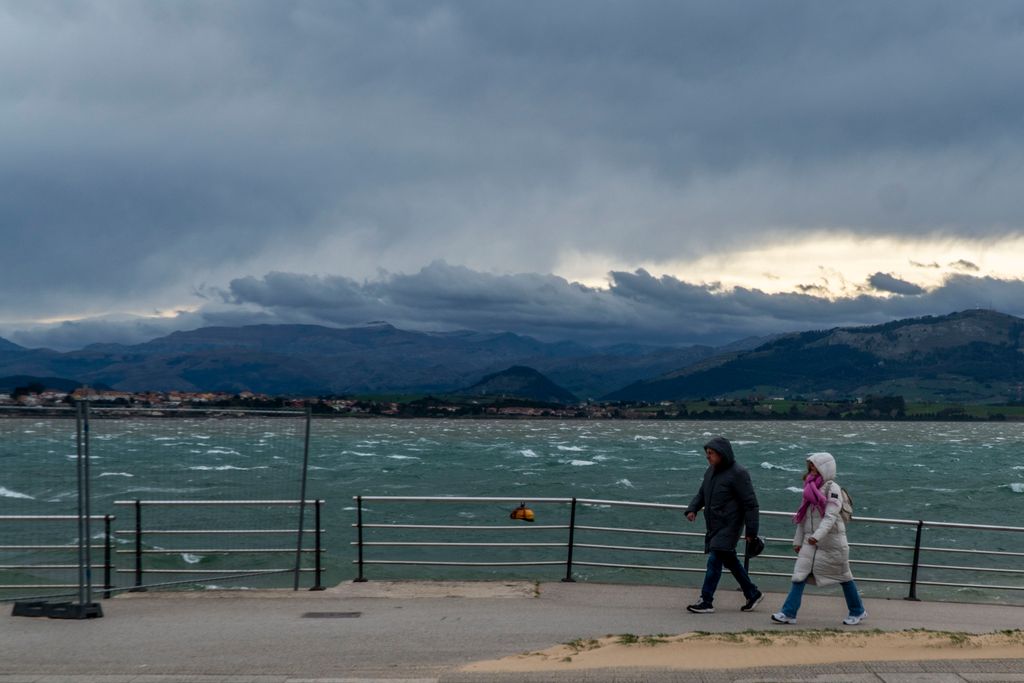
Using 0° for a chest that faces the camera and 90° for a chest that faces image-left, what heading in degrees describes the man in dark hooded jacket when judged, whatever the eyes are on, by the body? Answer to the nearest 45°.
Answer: approximately 90°

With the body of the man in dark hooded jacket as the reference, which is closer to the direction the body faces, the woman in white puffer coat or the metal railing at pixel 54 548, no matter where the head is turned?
the metal railing

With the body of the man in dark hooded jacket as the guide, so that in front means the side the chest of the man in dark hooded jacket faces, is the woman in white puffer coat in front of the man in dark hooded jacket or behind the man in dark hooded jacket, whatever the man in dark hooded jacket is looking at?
behind

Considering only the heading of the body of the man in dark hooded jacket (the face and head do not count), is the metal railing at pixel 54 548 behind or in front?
in front

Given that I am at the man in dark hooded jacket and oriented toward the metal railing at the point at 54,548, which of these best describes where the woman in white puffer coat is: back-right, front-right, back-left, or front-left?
back-left
